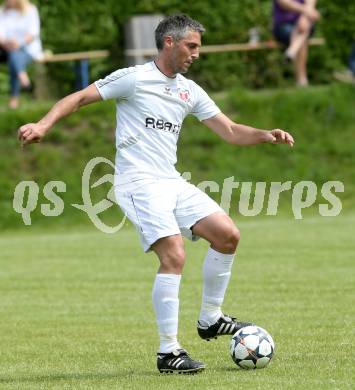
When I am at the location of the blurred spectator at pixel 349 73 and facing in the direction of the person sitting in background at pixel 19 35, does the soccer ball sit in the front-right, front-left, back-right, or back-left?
front-left

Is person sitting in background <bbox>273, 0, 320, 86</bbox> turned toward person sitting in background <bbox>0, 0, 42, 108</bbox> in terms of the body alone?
no

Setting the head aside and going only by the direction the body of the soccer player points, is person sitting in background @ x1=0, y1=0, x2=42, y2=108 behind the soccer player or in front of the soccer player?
behind

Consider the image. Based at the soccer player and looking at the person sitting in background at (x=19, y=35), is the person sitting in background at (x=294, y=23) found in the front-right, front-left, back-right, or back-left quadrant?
front-right

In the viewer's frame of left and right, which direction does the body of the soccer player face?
facing the viewer and to the right of the viewer

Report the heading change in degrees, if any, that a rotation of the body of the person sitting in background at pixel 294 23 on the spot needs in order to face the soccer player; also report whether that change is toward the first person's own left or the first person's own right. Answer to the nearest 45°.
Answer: approximately 45° to the first person's own right

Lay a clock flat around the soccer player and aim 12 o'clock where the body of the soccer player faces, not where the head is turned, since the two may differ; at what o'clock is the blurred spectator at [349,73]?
The blurred spectator is roughly at 8 o'clock from the soccer player.

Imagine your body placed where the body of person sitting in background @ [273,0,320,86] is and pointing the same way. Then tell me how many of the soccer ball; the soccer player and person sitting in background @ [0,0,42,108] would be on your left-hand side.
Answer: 0

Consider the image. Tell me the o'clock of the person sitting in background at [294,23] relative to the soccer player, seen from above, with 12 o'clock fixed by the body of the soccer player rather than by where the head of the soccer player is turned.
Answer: The person sitting in background is roughly at 8 o'clock from the soccer player.

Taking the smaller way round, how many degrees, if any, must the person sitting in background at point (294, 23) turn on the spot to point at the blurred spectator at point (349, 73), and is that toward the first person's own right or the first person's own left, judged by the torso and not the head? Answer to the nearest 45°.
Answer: approximately 90° to the first person's own left

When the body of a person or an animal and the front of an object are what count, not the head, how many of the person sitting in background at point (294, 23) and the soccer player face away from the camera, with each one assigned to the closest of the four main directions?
0

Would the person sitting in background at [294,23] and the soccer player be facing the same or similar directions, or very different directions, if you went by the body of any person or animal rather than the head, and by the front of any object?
same or similar directions
